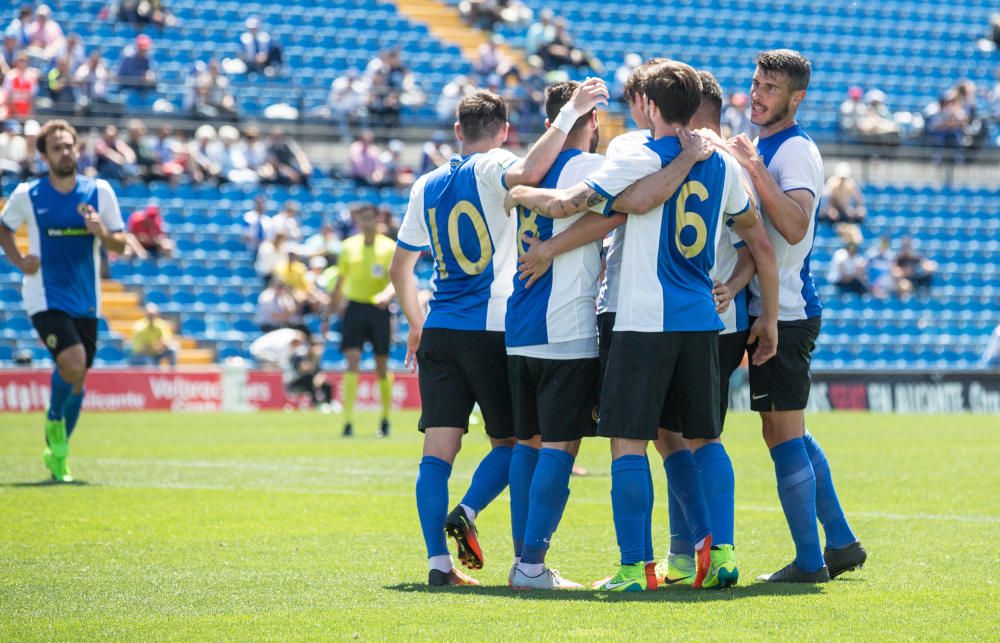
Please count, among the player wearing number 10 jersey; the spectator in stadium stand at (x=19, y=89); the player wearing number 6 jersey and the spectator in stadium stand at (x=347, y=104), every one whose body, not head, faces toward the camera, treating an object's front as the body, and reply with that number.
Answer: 2

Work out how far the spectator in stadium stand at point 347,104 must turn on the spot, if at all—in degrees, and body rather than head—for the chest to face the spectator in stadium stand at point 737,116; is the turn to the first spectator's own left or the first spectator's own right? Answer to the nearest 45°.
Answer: approximately 90° to the first spectator's own left

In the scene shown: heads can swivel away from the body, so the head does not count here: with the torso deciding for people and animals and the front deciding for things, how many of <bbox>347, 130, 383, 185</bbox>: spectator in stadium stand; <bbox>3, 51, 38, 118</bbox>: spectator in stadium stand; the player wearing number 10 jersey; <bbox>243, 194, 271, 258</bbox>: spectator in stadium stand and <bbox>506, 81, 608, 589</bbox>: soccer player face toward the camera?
3

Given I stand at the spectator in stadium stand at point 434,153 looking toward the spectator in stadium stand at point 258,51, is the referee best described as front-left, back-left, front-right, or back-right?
back-left

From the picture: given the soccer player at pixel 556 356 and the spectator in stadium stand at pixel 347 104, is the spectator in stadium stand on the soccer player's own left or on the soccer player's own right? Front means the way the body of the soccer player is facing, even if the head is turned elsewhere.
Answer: on the soccer player's own left

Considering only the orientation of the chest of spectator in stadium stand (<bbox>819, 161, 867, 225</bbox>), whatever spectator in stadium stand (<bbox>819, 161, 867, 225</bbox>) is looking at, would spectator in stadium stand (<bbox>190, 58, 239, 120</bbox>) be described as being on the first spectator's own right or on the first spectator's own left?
on the first spectator's own right

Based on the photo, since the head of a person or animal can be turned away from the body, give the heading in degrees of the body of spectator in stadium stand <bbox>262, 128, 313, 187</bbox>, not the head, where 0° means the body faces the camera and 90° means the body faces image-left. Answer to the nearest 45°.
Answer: approximately 0°

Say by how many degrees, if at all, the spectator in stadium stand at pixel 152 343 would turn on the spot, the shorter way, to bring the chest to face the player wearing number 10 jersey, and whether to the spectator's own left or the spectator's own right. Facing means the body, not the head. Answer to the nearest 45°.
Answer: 0° — they already face them

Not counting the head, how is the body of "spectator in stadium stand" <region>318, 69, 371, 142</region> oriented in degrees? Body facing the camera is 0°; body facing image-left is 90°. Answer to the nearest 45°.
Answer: approximately 0°

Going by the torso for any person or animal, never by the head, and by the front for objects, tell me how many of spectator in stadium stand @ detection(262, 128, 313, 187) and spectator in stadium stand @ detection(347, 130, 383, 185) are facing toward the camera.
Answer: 2
